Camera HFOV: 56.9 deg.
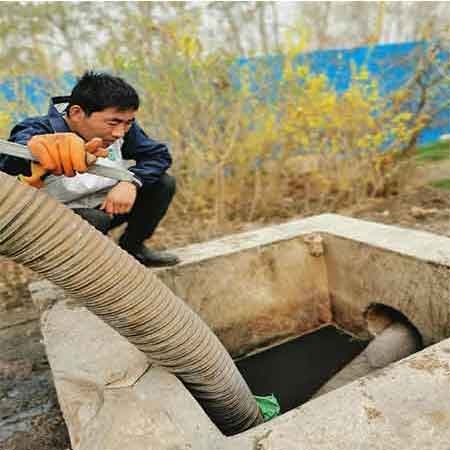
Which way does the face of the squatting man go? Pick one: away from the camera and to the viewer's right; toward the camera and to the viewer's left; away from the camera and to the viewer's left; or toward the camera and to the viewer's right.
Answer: toward the camera and to the viewer's right

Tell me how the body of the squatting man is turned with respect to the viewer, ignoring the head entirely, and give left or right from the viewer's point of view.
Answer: facing the viewer and to the right of the viewer
